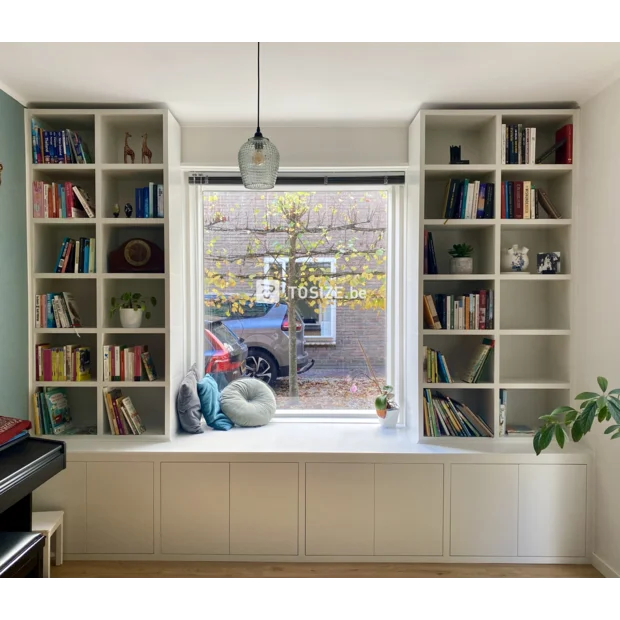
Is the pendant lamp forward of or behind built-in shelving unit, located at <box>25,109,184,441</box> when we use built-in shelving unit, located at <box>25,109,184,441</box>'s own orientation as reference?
forward

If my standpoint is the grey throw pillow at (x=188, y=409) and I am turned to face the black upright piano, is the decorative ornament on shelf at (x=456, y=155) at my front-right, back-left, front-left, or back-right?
back-left

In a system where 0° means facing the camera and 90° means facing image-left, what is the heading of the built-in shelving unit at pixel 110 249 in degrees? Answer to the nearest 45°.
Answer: approximately 0°

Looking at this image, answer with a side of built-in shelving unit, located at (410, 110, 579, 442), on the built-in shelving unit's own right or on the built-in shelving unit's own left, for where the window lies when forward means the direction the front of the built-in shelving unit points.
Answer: on the built-in shelving unit's own right

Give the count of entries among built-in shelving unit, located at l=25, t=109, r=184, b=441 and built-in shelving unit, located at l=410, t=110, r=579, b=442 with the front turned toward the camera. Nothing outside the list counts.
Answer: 2

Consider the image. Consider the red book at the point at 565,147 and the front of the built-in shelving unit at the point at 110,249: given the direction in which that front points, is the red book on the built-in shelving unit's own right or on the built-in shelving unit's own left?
on the built-in shelving unit's own left

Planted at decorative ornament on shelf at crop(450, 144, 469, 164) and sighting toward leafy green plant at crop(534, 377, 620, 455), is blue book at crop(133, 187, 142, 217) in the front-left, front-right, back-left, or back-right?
back-right

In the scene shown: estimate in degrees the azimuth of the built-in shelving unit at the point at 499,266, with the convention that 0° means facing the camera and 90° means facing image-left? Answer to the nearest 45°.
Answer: approximately 0°

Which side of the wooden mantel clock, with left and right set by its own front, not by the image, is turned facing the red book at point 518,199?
left

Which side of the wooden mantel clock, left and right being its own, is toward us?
front
